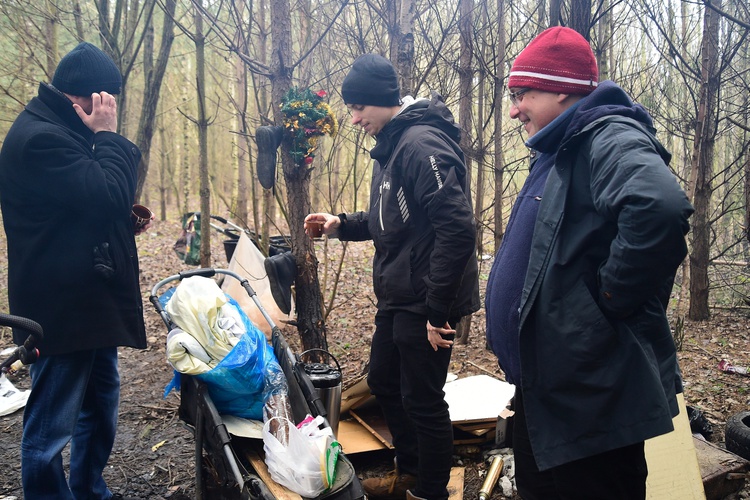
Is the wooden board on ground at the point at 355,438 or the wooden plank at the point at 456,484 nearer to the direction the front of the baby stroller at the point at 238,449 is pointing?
the wooden plank

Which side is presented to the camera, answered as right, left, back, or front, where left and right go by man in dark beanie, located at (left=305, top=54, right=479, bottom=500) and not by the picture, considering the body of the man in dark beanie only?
left

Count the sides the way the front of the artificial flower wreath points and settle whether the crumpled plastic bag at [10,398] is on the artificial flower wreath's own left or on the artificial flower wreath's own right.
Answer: on the artificial flower wreath's own right

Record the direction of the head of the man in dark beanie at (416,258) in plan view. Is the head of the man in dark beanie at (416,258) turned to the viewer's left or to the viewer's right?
to the viewer's left

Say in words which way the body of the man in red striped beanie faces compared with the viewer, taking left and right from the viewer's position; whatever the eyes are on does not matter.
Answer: facing to the left of the viewer

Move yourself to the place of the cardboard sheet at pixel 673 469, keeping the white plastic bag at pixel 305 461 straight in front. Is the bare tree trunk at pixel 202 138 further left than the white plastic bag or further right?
right
